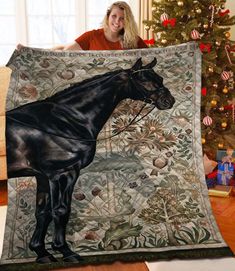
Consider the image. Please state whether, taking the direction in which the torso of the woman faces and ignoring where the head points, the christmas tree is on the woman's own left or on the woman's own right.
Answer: on the woman's own left

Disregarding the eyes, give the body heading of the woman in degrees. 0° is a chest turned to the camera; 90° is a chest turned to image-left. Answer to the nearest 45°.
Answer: approximately 0°
